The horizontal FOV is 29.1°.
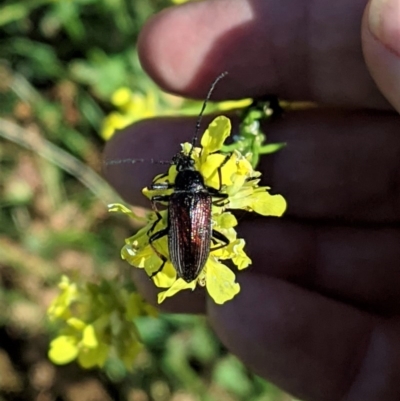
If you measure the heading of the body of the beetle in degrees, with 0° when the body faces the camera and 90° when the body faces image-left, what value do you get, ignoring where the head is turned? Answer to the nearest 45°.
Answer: approximately 180°
